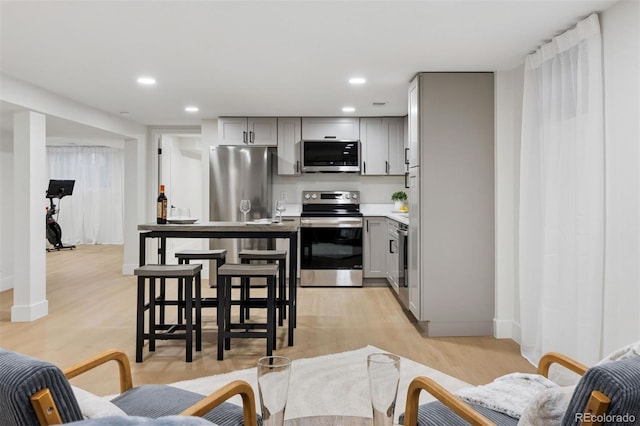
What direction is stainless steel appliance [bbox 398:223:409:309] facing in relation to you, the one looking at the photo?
facing to the left of the viewer

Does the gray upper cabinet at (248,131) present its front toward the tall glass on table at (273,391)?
yes

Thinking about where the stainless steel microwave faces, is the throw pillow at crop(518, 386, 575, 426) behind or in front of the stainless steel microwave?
in front

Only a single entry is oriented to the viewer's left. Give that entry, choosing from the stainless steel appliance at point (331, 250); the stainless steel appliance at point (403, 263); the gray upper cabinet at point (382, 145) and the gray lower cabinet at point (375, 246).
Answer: the stainless steel appliance at point (403, 263)

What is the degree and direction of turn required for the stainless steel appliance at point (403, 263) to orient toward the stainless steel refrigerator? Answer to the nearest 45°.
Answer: approximately 45° to its right

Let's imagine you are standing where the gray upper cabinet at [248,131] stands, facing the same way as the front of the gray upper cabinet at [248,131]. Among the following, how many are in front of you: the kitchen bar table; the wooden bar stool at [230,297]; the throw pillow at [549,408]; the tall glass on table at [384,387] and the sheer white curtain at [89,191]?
4

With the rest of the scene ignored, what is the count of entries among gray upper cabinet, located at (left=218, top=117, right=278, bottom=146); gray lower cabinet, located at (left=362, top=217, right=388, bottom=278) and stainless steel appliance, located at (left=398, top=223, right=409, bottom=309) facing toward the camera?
2

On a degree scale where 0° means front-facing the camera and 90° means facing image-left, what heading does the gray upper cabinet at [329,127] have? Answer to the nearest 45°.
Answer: approximately 0°
